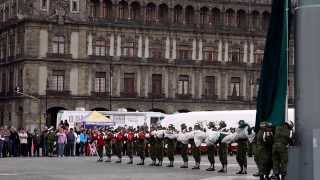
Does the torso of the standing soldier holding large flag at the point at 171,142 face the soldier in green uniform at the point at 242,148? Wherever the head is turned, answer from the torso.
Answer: no

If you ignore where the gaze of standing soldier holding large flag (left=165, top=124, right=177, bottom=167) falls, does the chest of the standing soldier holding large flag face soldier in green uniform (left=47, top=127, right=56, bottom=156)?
no

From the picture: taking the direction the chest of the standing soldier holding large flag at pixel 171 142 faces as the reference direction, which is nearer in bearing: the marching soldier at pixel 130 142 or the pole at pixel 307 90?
the pole

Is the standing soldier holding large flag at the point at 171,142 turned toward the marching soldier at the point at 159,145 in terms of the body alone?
no

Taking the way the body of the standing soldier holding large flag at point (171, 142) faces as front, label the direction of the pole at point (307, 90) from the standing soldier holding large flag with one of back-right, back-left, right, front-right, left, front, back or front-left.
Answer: front-left
